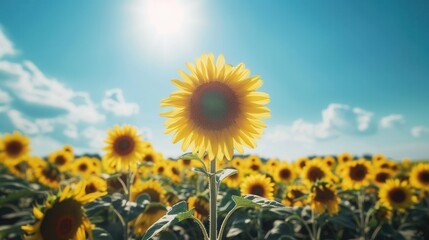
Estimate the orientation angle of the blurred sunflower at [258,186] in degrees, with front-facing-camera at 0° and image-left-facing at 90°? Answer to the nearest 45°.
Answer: approximately 0°

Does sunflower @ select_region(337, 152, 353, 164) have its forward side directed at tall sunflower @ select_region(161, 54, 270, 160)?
yes

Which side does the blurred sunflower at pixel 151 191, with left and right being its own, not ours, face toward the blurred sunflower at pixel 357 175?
left

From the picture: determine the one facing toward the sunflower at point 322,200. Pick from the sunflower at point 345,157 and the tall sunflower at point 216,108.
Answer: the sunflower at point 345,157

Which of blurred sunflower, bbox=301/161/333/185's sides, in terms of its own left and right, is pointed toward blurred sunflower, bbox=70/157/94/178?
right

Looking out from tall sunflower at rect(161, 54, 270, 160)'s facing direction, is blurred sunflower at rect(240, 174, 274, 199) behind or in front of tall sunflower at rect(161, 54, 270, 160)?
behind

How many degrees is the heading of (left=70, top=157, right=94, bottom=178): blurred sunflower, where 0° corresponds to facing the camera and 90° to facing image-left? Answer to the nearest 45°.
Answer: approximately 0°
